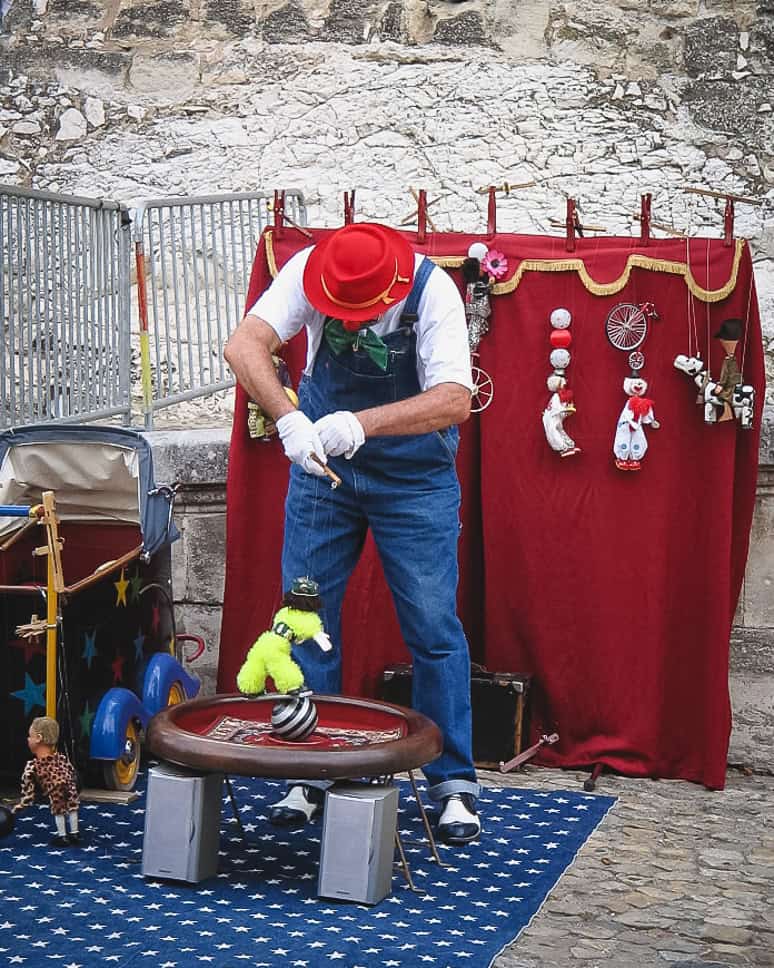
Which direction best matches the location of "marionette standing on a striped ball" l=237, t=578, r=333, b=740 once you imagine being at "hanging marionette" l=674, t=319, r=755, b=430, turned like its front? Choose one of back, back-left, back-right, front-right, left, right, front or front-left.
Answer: front-left

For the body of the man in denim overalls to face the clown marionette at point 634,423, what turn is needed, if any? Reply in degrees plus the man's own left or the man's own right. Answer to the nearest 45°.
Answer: approximately 135° to the man's own left

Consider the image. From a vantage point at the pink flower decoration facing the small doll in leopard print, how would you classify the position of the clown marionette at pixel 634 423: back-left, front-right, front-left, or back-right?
back-left

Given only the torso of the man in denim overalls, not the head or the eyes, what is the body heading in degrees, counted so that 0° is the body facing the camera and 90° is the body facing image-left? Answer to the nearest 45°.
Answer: approximately 0°

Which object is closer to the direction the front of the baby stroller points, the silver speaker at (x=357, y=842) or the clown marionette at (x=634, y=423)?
the silver speaker

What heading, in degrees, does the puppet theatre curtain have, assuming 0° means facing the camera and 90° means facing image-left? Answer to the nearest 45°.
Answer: approximately 0°

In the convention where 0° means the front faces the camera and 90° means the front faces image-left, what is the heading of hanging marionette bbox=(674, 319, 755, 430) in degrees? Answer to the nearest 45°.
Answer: approximately 90°
